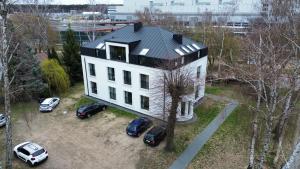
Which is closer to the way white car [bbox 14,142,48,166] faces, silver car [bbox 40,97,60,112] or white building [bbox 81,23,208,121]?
the silver car

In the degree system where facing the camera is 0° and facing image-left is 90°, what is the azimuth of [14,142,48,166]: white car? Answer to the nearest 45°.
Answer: approximately 135°

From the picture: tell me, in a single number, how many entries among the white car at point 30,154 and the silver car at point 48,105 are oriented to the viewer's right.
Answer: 0
